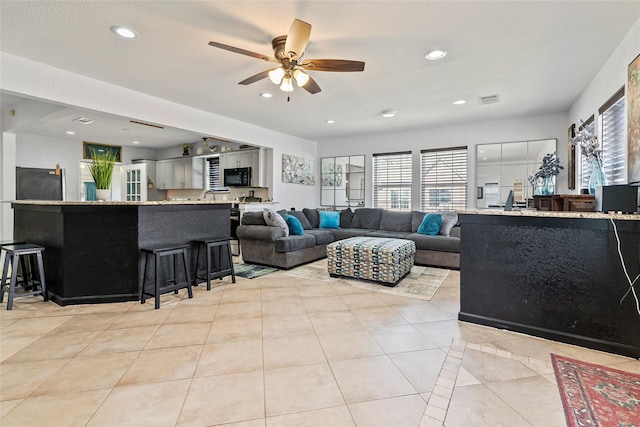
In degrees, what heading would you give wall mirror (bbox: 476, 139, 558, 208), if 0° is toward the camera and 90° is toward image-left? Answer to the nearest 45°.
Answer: approximately 0°

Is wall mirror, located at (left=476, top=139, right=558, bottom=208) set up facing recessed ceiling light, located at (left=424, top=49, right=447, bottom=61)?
yes

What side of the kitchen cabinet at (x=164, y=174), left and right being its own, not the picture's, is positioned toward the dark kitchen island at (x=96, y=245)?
front

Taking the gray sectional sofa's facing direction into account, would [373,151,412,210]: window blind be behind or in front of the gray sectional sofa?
behind

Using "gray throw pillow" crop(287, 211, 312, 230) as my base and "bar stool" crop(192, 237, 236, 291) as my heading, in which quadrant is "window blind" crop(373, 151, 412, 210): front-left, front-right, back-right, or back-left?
back-left

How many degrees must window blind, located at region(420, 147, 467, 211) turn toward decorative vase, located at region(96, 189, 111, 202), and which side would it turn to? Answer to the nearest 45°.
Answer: approximately 45° to its right

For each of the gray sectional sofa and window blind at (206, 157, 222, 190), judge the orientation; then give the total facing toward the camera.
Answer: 2

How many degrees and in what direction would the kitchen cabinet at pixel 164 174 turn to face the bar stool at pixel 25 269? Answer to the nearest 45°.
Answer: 0° — it already faces it

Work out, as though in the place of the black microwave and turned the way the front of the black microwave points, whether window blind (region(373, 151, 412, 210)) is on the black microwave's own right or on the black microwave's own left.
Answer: on the black microwave's own left
